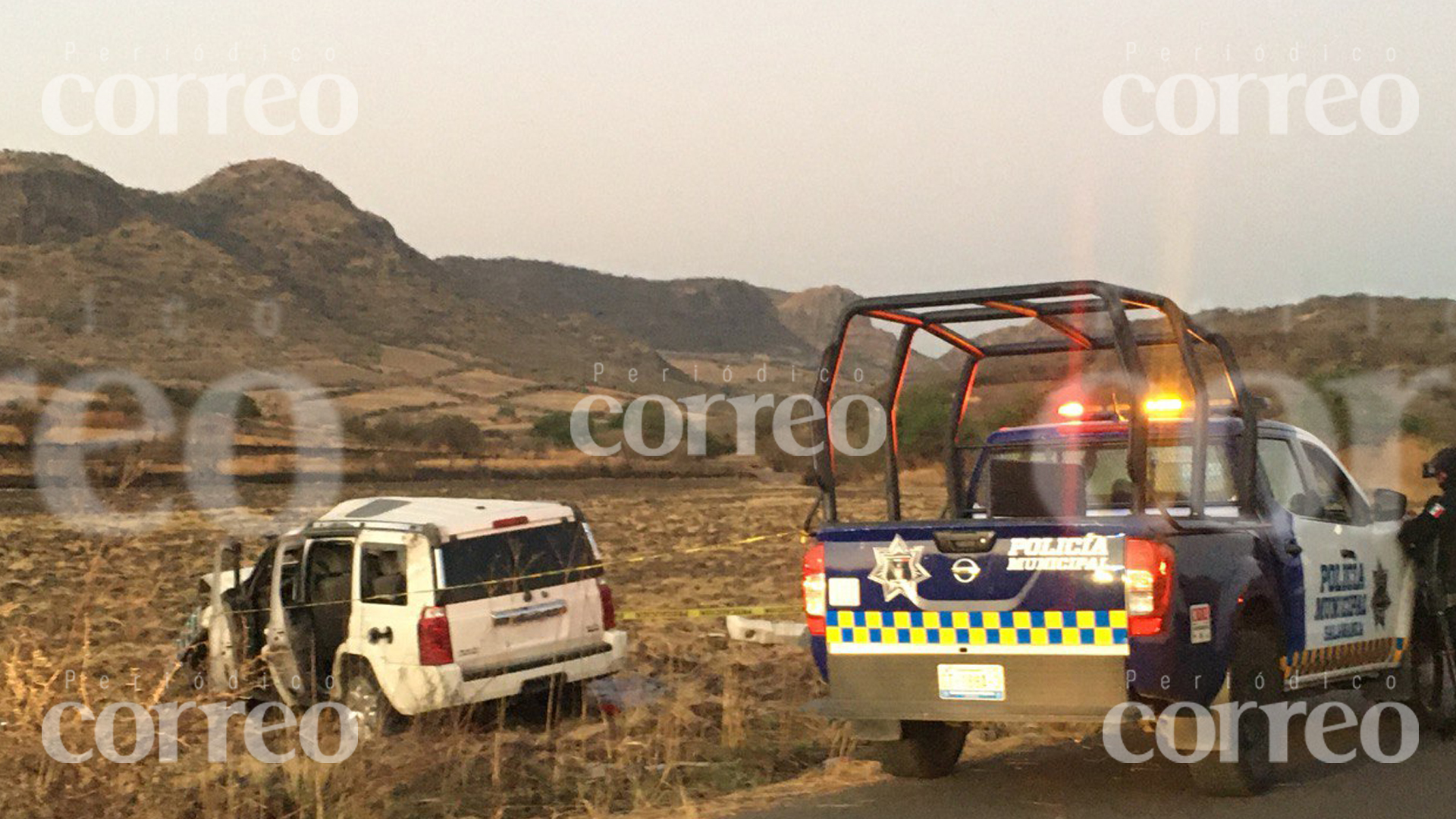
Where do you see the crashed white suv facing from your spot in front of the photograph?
facing away from the viewer and to the left of the viewer

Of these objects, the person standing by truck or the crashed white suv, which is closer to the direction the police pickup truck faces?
the person standing by truck

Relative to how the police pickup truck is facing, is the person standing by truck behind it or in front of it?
in front

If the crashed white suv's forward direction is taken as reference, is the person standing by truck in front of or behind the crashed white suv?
behind

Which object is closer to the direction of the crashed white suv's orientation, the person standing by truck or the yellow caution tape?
the yellow caution tape

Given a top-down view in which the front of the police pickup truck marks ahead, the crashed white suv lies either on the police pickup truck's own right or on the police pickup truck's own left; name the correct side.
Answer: on the police pickup truck's own left

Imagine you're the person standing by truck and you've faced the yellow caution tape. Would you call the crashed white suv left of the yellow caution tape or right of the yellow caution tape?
left

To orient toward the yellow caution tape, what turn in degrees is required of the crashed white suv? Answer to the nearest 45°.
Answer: approximately 90° to its right

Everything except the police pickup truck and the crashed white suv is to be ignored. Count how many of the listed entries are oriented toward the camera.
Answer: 0

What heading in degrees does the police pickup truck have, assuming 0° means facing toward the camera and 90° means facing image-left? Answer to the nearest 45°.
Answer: approximately 225°
